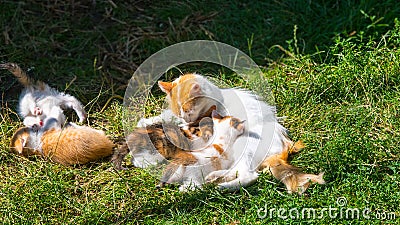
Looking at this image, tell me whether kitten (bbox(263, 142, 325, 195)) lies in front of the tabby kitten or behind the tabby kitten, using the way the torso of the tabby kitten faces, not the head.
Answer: in front

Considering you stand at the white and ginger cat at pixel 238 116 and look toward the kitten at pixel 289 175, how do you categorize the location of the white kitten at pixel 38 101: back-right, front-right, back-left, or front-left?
back-right

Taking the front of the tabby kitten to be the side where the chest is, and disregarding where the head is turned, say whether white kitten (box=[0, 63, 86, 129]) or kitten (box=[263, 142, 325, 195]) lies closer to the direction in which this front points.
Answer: the kitten

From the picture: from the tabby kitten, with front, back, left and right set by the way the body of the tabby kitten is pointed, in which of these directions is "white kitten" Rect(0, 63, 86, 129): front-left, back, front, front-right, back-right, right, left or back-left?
back-left

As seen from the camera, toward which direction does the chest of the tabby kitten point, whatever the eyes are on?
to the viewer's right

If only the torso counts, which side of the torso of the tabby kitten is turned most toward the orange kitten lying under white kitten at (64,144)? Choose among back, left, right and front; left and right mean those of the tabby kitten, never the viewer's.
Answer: back

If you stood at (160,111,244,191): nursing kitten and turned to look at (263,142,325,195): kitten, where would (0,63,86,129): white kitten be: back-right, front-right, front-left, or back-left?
back-left
